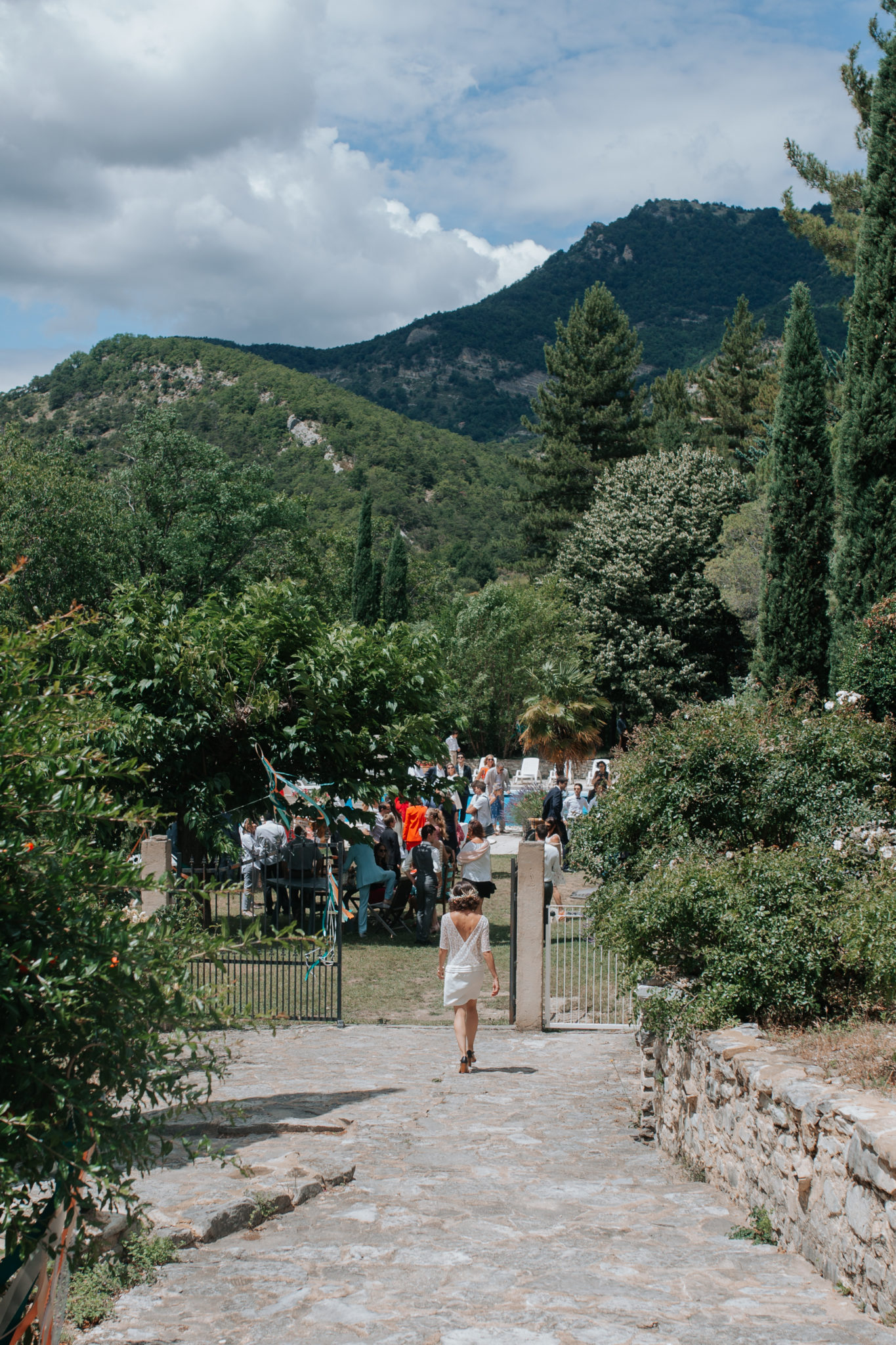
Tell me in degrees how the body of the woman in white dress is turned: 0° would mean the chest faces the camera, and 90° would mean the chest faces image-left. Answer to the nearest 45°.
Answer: approximately 180°

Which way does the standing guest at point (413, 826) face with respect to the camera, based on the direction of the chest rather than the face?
away from the camera

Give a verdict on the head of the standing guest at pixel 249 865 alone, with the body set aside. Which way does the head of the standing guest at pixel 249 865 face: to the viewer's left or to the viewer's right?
to the viewer's right

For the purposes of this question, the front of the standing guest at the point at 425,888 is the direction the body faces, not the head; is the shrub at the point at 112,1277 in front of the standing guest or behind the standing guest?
behind

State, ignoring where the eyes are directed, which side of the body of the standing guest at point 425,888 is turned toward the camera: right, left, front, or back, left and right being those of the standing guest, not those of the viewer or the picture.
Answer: back

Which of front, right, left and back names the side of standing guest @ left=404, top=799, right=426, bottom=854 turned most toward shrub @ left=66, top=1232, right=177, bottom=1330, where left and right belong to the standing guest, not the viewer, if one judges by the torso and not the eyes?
back

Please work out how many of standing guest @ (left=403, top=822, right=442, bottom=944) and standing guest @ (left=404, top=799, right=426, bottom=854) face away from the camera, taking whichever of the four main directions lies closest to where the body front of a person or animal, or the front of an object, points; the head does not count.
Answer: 2

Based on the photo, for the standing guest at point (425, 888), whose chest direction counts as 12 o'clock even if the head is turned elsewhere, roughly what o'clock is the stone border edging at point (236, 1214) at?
The stone border edging is roughly at 6 o'clock from the standing guest.

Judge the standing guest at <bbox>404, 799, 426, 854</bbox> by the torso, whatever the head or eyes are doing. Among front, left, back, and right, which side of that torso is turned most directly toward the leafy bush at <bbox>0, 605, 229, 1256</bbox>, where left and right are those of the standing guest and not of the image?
back

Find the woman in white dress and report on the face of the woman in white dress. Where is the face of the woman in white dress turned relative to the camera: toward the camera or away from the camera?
away from the camera
